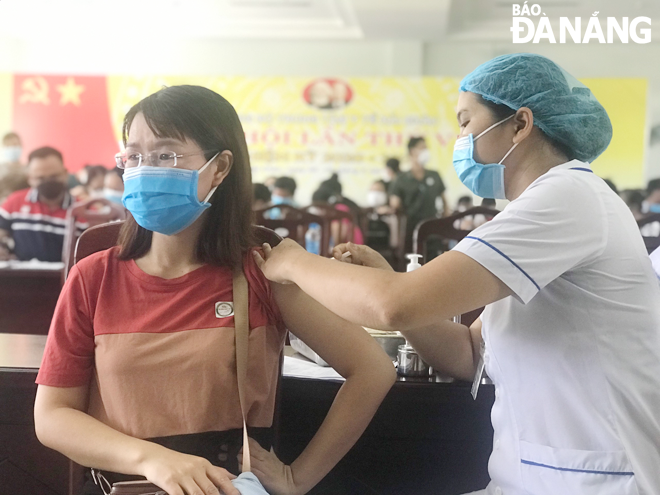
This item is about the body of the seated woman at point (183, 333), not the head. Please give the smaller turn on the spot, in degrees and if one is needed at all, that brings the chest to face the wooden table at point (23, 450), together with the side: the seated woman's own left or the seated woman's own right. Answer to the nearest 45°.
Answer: approximately 135° to the seated woman's own right

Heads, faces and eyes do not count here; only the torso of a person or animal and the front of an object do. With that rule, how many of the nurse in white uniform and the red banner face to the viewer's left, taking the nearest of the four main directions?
1

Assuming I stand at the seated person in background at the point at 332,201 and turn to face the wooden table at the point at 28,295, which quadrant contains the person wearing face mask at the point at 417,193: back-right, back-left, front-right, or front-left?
back-left

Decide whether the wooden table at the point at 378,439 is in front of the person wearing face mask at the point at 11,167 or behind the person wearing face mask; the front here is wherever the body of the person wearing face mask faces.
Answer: in front

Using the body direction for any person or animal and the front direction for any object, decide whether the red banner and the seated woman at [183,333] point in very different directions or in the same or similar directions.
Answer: same or similar directions

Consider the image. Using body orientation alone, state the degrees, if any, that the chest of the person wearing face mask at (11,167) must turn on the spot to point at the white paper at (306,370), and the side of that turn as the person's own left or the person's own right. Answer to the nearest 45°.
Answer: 0° — they already face it

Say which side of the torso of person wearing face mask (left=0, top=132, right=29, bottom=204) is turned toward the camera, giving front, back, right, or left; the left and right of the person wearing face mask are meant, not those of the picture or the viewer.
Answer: front

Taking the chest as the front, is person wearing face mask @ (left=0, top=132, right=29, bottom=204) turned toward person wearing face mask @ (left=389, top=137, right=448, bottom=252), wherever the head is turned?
no

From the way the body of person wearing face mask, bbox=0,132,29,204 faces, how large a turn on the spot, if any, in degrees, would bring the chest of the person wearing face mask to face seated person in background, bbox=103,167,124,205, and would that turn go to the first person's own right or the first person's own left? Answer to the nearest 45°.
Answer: approximately 45° to the first person's own left

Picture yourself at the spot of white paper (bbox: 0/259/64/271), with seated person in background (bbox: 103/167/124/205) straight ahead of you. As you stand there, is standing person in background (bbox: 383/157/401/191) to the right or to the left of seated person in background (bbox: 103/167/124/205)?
right

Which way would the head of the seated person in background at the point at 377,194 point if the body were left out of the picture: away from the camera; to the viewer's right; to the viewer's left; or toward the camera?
toward the camera

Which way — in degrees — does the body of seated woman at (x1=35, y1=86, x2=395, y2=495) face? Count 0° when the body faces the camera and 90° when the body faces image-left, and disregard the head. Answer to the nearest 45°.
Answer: approximately 0°

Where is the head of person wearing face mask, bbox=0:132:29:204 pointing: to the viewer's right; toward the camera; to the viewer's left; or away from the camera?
toward the camera

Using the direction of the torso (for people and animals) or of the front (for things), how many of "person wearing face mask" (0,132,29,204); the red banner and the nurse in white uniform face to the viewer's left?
1

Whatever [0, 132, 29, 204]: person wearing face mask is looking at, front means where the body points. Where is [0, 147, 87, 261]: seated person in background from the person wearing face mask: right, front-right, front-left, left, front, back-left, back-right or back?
front

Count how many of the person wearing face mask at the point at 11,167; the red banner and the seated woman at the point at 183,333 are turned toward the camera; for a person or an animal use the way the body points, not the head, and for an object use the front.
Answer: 3

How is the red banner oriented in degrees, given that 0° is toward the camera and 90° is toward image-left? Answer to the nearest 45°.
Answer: approximately 0°

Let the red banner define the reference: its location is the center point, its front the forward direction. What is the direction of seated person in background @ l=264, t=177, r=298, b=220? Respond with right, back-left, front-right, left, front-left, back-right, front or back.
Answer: front-left
